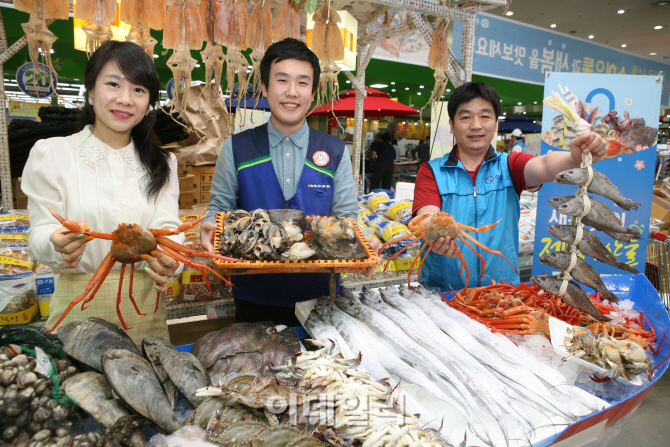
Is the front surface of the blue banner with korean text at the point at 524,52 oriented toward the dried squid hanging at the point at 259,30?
no

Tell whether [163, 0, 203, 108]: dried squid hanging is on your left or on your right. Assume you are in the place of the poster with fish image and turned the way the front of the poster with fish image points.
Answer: on your right

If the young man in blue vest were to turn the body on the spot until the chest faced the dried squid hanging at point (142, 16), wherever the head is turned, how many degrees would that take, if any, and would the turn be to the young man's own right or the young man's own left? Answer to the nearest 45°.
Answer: approximately 135° to the young man's own right

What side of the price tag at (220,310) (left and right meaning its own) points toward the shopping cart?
left

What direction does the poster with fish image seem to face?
toward the camera

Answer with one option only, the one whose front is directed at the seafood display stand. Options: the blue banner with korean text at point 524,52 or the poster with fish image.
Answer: the poster with fish image

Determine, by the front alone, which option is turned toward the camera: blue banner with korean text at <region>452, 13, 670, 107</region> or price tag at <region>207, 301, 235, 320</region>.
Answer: the price tag

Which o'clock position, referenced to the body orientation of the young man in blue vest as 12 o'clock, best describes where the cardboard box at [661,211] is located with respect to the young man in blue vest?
The cardboard box is roughly at 8 o'clock from the young man in blue vest.

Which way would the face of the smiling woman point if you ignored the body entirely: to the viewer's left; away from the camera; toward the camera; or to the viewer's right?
toward the camera

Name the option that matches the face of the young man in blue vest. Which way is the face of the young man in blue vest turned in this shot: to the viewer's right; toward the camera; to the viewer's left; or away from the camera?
toward the camera

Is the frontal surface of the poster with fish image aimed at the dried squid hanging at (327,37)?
no

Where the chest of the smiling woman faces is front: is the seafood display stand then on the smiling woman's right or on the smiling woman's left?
on the smiling woman's left

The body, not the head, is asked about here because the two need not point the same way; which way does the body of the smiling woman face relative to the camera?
toward the camera

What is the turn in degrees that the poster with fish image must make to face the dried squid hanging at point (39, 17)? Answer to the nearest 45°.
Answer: approximately 45° to its right

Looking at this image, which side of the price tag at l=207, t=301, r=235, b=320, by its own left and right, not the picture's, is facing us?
front

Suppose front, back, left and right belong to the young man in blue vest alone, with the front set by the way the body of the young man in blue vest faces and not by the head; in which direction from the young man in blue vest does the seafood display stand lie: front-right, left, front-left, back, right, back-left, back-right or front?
front-left
